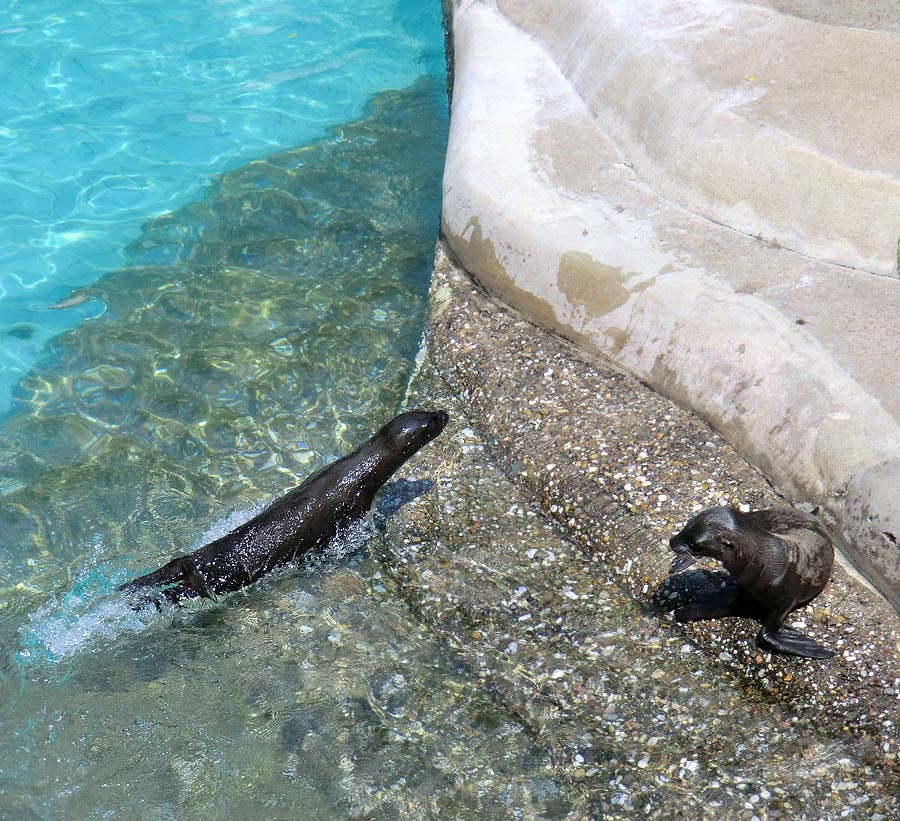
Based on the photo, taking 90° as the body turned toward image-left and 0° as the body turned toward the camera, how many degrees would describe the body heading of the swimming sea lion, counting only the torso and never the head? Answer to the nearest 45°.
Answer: approximately 225°

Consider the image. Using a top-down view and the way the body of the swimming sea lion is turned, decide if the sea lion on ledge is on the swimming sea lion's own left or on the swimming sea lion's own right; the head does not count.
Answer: on the swimming sea lion's own right
